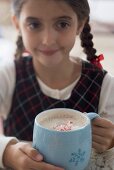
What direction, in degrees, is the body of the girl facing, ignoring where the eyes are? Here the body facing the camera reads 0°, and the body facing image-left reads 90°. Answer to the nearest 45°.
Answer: approximately 0°
